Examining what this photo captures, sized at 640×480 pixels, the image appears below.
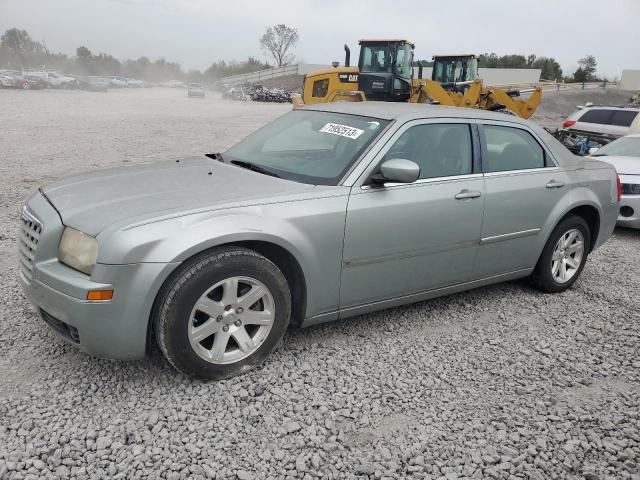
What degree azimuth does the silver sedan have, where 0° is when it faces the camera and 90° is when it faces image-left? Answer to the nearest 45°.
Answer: approximately 45°

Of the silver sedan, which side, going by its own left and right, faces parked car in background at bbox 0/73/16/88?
right

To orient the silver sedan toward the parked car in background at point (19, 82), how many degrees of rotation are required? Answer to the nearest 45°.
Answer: approximately 90° to its right

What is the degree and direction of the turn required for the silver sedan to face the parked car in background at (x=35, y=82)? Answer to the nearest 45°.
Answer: approximately 90° to its right

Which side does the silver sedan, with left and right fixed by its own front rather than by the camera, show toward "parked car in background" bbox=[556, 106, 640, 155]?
back

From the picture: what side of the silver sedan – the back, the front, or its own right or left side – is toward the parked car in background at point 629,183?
back
